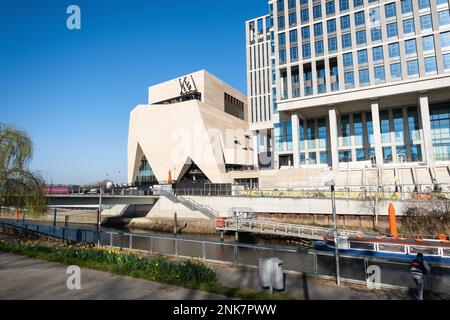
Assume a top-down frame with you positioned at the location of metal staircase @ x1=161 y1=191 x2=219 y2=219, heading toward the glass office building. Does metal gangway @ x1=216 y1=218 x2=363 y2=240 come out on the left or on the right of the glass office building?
right

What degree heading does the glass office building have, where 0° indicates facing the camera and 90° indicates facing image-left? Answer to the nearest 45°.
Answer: approximately 45°

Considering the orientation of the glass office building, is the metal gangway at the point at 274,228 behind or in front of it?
in front

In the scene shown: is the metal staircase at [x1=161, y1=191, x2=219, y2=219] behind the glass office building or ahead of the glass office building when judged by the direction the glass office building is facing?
ahead

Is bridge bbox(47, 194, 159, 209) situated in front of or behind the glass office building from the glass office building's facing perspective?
in front
